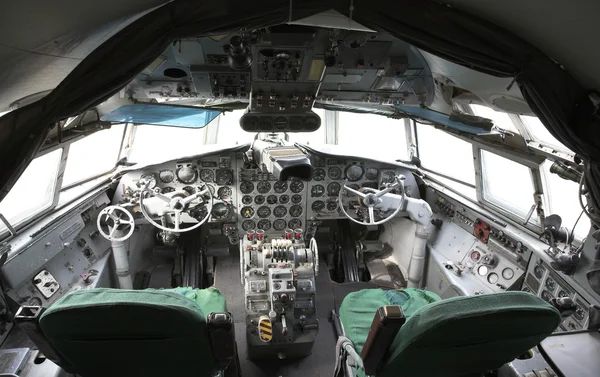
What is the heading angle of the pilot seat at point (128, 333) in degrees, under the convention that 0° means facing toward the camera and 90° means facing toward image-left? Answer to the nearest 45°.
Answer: approximately 180°

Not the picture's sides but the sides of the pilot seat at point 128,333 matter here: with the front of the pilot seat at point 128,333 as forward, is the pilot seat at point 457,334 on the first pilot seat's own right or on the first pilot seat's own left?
on the first pilot seat's own right
